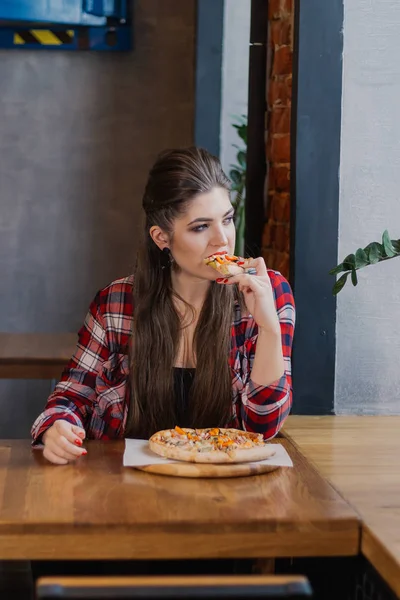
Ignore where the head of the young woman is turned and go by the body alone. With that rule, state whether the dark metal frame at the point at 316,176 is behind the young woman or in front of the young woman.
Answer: behind

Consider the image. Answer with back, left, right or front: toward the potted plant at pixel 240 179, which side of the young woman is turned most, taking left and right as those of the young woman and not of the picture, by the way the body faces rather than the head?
back

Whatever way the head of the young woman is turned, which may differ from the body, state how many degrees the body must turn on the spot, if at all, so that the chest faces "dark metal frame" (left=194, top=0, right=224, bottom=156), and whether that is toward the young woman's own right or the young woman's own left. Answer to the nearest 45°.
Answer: approximately 180°

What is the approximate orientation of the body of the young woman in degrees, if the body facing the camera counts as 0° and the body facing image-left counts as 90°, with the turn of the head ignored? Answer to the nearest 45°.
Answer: approximately 0°

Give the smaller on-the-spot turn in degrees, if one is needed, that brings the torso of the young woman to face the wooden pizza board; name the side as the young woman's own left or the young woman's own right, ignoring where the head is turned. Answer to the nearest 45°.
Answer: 0° — they already face it

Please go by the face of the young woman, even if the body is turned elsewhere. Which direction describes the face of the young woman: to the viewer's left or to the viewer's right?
to the viewer's right

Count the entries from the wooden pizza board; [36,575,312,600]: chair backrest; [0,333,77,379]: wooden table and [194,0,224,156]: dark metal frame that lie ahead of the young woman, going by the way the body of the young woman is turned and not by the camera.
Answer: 2

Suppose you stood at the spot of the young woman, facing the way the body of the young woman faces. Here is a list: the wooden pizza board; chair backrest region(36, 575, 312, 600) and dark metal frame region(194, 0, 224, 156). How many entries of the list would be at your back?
1

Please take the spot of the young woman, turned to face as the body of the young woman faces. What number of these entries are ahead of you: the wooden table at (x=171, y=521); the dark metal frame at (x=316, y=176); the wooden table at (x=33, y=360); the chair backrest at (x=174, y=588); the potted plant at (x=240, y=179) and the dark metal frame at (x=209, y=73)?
2
